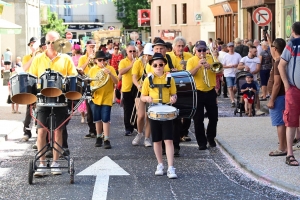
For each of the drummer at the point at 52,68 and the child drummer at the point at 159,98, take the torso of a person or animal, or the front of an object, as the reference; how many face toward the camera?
2

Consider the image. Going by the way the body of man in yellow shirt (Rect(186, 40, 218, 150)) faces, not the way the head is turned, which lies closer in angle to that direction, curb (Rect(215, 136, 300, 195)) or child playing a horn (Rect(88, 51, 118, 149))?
the curb

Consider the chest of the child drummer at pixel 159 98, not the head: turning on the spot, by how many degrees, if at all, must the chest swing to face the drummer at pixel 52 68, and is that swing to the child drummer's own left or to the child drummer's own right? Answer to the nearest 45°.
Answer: approximately 90° to the child drummer's own right

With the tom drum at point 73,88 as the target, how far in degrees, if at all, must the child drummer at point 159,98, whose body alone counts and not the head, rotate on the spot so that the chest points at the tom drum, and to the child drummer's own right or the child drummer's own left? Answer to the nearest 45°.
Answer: approximately 45° to the child drummer's own right

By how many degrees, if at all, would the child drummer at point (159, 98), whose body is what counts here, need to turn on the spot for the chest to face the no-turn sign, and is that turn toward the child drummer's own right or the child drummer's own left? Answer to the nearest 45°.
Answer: approximately 180°

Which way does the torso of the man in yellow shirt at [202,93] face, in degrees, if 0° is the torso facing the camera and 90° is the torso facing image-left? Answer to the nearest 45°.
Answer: approximately 0°
